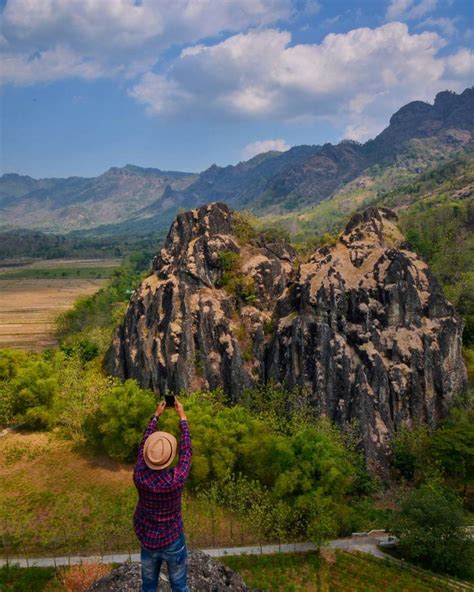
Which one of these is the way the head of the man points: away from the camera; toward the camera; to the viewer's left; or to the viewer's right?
away from the camera

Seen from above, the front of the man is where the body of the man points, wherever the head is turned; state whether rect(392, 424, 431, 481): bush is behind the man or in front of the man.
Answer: in front

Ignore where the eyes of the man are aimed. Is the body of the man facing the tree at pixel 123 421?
yes

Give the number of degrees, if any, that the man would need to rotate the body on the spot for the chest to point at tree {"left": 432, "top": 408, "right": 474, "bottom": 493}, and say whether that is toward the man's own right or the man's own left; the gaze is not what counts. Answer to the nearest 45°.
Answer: approximately 45° to the man's own right

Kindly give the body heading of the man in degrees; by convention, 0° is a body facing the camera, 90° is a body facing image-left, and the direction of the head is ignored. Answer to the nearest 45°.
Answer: approximately 180°
